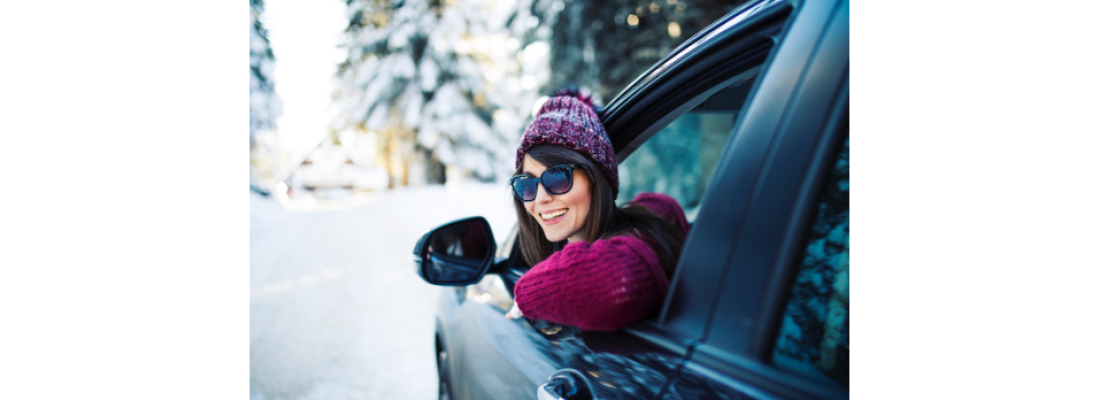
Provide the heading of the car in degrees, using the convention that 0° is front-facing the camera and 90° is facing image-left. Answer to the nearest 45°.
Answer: approximately 135°

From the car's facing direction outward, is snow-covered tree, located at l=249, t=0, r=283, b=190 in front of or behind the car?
in front

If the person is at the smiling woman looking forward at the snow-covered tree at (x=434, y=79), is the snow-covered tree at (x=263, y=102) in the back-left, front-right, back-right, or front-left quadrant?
front-left

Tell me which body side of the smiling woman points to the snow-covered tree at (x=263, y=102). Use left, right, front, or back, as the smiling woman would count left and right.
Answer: right

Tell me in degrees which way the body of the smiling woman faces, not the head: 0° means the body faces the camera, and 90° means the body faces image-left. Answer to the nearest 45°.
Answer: approximately 45°

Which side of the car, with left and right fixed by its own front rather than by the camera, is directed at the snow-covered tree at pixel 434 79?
front

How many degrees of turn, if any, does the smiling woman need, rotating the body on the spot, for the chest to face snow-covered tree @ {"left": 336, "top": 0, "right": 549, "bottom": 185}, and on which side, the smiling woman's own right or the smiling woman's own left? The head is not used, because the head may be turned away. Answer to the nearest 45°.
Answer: approximately 90° to the smiling woman's own right

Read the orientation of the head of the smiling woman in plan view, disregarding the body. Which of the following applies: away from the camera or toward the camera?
toward the camera
